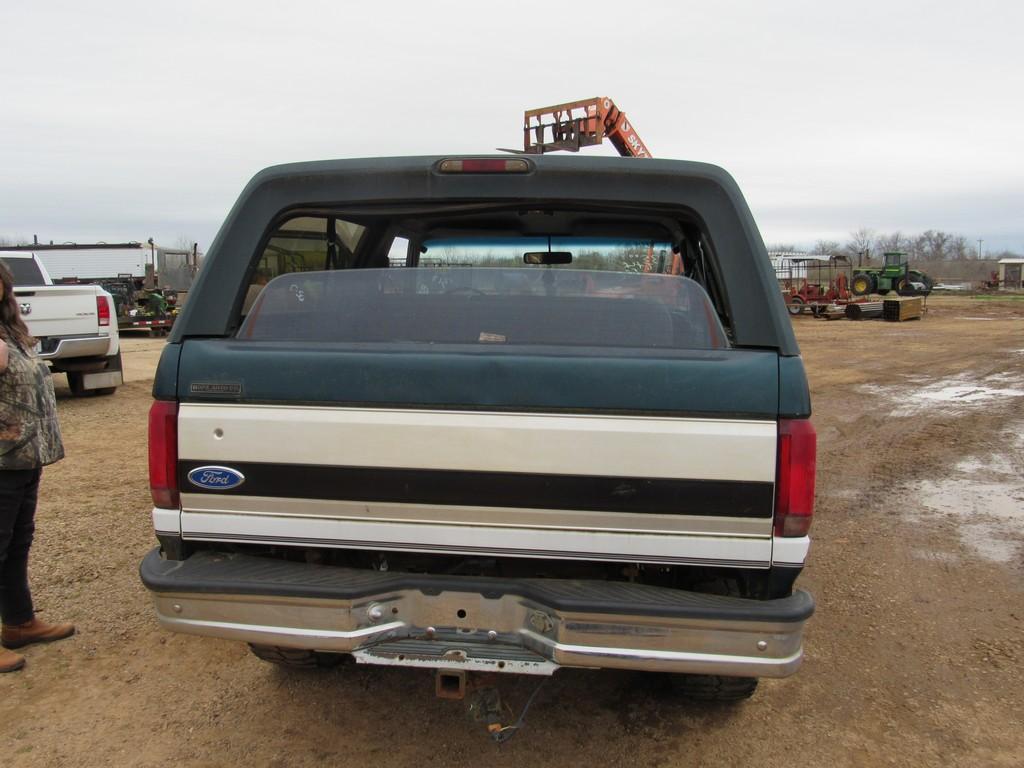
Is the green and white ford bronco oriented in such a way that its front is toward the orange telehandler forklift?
yes

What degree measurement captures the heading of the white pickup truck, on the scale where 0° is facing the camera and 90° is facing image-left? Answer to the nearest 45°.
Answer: approximately 135°

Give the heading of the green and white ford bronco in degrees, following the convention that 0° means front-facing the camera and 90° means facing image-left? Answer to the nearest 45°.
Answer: approximately 180°

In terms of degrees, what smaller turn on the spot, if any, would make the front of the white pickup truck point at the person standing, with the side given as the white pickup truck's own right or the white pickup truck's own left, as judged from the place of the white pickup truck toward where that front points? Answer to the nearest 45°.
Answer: approximately 135° to the white pickup truck's own left

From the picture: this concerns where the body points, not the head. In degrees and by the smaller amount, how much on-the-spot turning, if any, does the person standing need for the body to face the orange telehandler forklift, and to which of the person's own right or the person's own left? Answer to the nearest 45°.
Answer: approximately 45° to the person's own left

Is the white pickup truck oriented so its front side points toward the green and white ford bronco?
no

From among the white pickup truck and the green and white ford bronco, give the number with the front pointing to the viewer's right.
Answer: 0

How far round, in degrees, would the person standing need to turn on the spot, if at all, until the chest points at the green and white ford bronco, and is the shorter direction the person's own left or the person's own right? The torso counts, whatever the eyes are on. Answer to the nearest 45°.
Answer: approximately 45° to the person's own right

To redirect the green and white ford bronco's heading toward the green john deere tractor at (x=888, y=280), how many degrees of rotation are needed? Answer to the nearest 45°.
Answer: approximately 45° to its right

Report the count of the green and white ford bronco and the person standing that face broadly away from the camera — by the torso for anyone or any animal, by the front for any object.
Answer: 1

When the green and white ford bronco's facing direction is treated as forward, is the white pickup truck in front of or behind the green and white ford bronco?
in front

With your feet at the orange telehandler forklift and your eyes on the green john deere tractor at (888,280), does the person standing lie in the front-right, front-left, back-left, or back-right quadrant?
back-right

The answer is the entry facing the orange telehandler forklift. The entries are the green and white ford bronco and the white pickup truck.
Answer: the green and white ford bronco

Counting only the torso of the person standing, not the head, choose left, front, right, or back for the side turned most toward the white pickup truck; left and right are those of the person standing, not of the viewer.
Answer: left

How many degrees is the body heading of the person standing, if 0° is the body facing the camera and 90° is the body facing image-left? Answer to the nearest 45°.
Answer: approximately 270°
